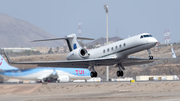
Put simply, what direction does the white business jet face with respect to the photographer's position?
facing the viewer and to the right of the viewer
